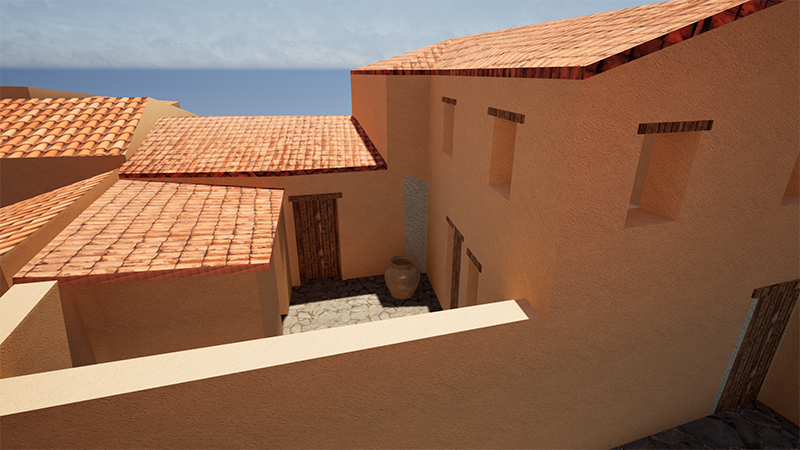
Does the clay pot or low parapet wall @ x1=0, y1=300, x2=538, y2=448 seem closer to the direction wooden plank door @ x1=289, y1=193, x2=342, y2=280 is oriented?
the low parapet wall

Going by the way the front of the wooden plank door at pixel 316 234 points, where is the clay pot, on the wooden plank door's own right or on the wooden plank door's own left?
on the wooden plank door's own left

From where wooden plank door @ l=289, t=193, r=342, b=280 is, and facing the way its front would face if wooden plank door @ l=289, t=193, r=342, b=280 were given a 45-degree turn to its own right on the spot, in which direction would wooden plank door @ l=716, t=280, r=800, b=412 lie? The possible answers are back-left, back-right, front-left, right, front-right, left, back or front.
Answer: left

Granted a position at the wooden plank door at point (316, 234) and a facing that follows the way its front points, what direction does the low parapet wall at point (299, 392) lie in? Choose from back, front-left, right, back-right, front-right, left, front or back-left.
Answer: front

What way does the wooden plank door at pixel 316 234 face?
toward the camera

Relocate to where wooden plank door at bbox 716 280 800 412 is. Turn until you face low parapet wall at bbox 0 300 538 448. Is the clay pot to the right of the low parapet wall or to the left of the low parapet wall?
right
